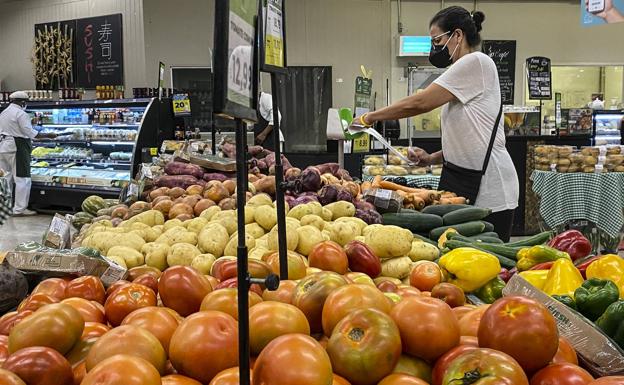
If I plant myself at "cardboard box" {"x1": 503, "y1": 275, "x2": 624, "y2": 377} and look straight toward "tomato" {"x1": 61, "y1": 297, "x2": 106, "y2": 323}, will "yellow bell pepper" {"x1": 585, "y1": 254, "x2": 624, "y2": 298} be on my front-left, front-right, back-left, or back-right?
back-right

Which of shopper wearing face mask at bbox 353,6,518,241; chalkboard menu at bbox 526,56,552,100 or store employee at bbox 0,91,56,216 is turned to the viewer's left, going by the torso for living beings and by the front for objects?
shopper wearing face mask at bbox 353,6,518,241

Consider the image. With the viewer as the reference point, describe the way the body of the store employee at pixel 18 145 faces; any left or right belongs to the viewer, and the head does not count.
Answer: facing to the right of the viewer

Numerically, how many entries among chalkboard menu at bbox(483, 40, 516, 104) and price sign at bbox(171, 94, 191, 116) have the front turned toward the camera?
2

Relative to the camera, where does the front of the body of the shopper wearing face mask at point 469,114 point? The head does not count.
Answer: to the viewer's left

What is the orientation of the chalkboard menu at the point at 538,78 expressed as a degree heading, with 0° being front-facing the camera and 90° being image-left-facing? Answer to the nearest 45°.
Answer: approximately 0°

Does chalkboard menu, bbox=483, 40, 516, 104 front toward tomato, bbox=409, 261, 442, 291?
yes

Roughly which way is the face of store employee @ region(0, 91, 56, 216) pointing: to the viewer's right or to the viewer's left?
to the viewer's right

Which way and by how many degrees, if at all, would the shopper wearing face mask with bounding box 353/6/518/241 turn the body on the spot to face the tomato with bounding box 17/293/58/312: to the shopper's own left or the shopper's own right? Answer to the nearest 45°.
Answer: approximately 45° to the shopper's own left

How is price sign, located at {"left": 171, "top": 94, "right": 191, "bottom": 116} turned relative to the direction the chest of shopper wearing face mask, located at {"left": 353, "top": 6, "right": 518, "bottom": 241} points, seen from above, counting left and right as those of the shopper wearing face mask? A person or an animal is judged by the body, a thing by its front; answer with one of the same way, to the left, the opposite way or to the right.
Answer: to the left

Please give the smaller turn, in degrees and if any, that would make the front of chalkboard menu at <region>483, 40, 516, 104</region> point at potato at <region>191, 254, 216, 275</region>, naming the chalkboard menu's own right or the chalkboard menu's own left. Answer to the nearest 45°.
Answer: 0° — it already faces it
